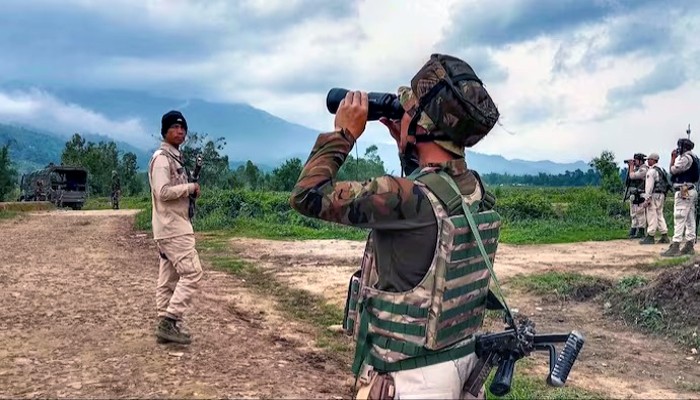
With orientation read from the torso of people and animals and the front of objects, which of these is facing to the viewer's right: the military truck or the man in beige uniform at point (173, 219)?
the man in beige uniform

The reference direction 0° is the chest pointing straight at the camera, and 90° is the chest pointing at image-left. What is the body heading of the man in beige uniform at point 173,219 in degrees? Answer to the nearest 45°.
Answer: approximately 270°

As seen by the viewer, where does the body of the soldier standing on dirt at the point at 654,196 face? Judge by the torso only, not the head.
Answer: to the viewer's left

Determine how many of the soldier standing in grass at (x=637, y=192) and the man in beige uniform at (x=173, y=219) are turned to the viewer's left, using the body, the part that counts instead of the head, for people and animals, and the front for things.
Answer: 1

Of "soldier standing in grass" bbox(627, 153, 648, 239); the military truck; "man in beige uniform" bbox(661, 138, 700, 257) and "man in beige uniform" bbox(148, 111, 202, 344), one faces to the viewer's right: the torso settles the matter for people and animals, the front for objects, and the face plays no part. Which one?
"man in beige uniform" bbox(148, 111, 202, 344)

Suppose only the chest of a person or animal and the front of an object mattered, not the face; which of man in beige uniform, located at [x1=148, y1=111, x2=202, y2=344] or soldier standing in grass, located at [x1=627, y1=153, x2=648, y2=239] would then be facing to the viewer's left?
the soldier standing in grass

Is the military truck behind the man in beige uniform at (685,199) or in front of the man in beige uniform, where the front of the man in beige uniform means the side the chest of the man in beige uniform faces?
in front

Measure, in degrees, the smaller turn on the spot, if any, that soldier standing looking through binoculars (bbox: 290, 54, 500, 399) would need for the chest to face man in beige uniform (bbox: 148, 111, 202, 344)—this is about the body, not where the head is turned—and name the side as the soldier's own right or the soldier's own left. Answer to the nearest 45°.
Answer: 0° — they already face them

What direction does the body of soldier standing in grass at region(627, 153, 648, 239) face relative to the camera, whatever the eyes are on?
to the viewer's left

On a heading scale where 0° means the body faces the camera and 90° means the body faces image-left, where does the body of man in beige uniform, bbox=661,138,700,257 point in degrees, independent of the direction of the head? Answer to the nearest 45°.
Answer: approximately 90°

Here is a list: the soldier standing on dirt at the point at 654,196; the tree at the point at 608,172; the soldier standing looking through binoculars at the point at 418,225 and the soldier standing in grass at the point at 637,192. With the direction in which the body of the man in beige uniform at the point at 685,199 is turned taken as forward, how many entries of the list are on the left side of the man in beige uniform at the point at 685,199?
1

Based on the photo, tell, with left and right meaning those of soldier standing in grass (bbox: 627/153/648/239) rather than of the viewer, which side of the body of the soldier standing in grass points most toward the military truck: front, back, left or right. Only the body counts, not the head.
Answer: front

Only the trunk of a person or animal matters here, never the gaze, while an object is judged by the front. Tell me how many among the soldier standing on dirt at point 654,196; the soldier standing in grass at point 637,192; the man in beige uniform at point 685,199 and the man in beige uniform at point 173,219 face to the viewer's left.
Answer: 3
